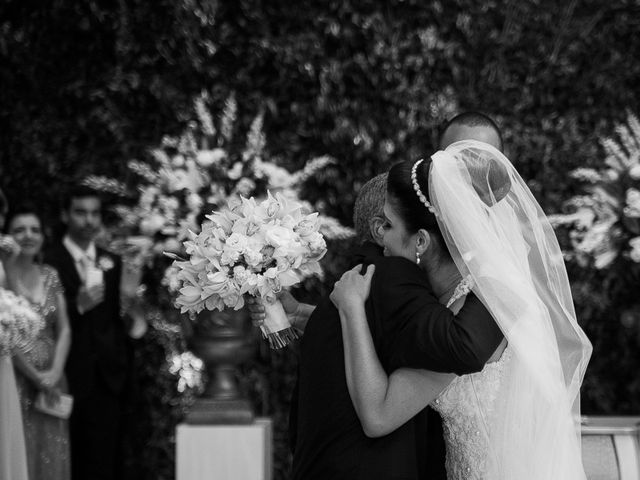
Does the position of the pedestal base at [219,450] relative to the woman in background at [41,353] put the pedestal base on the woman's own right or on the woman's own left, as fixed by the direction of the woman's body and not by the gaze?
on the woman's own left

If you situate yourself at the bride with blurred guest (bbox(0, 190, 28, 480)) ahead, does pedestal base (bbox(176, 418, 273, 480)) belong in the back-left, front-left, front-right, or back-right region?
front-right

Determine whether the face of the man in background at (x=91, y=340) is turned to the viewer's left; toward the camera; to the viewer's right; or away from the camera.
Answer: toward the camera

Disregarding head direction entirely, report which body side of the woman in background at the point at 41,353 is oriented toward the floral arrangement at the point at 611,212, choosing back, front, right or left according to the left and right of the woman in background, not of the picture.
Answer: left

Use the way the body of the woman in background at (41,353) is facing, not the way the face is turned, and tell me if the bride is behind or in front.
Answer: in front

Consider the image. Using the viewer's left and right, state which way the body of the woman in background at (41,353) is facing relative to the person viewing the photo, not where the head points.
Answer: facing the viewer

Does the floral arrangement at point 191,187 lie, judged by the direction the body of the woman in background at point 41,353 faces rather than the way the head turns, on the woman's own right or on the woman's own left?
on the woman's own left

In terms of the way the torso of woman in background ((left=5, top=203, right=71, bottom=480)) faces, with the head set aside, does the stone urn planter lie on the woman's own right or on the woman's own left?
on the woman's own left
